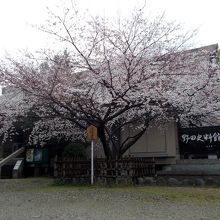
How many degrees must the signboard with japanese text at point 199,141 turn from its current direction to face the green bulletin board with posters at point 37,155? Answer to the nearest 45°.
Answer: approximately 90° to its right

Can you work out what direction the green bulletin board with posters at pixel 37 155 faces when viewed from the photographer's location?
facing the viewer

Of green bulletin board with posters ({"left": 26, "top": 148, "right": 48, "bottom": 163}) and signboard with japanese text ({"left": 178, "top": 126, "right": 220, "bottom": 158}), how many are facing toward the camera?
2

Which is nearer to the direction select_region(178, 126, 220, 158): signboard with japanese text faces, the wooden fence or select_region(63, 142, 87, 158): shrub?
the wooden fence

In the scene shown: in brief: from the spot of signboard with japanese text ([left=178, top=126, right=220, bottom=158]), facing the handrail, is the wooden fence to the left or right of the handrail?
left

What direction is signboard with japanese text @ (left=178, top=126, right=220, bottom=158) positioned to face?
toward the camera

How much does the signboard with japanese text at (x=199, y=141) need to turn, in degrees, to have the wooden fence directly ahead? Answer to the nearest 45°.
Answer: approximately 45° to its right

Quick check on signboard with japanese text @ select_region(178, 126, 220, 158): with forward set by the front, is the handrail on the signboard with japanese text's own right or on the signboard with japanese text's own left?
on the signboard with japanese text's own right

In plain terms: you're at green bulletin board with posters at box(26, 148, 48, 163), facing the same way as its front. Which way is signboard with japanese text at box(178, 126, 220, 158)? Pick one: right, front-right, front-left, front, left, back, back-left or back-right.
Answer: front-left

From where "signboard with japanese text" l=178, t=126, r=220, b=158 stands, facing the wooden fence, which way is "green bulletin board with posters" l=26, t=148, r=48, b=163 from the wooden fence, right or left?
right

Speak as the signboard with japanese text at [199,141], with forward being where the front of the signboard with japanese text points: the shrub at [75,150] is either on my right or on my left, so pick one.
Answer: on my right
